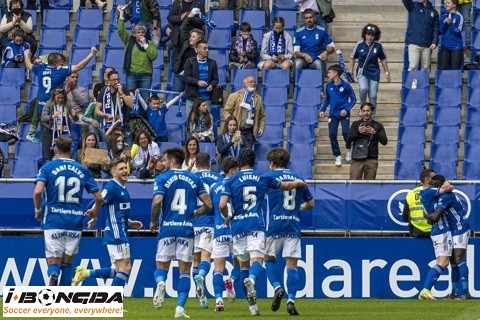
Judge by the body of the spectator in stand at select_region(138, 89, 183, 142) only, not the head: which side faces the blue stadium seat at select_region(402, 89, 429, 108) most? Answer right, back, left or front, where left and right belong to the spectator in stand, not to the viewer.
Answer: left

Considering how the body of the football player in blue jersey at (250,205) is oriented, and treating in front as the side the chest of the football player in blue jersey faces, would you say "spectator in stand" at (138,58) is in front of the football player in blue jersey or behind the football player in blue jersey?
in front

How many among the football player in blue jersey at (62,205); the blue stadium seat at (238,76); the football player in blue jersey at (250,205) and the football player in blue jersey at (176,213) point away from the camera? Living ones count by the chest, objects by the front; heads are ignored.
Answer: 3

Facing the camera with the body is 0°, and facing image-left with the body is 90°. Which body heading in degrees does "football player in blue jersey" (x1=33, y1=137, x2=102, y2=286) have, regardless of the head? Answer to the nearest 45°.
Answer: approximately 180°

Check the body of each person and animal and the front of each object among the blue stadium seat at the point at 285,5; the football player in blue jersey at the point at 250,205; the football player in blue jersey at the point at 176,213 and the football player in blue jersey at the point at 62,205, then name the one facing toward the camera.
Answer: the blue stadium seat

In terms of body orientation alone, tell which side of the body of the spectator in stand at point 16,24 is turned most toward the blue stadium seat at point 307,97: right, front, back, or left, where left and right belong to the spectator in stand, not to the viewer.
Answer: left

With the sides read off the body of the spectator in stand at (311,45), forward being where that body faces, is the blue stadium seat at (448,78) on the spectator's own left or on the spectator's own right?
on the spectator's own left

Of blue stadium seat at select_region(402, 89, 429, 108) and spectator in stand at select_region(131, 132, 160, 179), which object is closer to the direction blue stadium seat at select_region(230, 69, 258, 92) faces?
the spectator in stand
